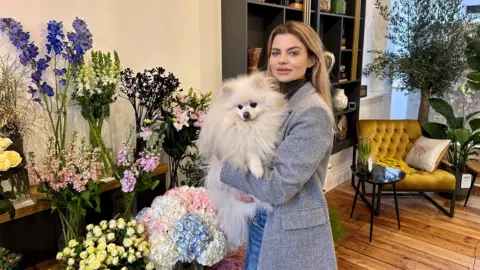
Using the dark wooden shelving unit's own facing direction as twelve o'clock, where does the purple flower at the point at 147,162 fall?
The purple flower is roughly at 2 o'clock from the dark wooden shelving unit.

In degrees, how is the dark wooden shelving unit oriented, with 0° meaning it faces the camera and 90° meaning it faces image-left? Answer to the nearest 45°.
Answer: approximately 315°

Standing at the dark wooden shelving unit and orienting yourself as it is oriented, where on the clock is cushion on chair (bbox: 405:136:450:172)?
The cushion on chair is roughly at 10 o'clock from the dark wooden shelving unit.

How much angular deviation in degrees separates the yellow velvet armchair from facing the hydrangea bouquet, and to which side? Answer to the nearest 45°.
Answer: approximately 45° to its right

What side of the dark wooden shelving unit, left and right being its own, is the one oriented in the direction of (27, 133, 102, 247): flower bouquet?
right

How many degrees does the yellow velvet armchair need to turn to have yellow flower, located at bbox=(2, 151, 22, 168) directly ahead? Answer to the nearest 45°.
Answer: approximately 45° to its right
